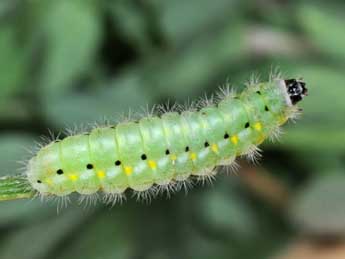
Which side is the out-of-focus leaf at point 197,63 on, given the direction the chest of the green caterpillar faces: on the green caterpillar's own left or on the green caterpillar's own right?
on the green caterpillar's own left

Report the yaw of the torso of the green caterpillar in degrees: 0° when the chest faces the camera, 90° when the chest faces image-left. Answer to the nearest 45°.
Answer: approximately 270°
